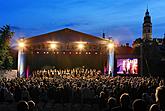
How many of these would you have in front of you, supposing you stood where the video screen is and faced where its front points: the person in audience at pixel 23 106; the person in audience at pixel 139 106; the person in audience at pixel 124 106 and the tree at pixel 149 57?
3

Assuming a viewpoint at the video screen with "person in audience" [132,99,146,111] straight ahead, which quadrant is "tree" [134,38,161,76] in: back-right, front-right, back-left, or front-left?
back-left

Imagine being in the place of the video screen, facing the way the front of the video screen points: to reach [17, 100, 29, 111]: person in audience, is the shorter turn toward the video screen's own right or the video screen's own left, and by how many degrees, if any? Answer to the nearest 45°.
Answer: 0° — it already faces them

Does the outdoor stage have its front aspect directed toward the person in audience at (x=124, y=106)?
yes

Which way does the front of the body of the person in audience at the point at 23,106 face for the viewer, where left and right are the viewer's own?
facing away from the viewer

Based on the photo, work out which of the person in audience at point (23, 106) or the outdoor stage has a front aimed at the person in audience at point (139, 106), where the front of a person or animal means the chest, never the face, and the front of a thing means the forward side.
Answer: the outdoor stage

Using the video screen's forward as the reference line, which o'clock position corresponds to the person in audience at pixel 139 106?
The person in audience is roughly at 12 o'clock from the video screen.

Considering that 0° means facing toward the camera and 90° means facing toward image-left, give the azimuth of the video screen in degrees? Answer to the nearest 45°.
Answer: approximately 0°

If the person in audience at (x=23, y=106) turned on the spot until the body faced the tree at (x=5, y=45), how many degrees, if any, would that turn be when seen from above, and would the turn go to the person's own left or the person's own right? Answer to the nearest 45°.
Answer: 0° — they already face it

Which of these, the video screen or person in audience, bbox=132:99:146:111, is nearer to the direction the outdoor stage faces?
the person in audience

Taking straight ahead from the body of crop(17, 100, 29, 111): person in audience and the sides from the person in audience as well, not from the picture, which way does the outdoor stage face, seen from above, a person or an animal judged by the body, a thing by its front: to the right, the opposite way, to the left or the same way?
the opposite way

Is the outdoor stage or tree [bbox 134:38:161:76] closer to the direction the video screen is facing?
the outdoor stage

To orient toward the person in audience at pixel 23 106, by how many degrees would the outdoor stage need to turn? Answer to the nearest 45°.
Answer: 0° — it already faces them
